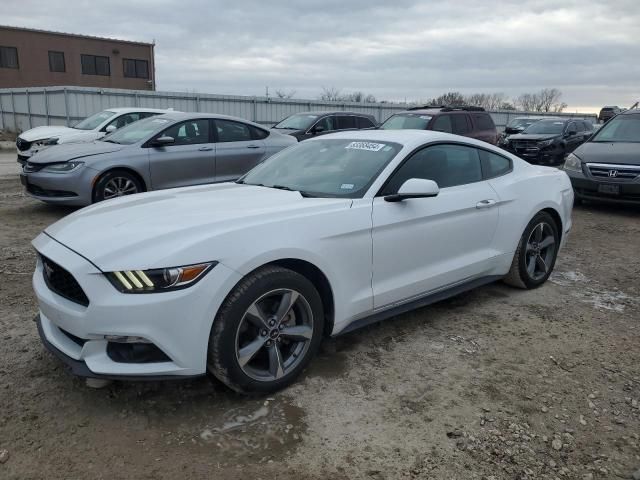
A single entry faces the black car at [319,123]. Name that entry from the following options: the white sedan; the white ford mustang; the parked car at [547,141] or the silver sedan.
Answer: the parked car

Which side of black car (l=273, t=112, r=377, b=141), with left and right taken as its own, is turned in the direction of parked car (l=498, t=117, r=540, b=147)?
back

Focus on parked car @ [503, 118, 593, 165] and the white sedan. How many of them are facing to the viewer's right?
0

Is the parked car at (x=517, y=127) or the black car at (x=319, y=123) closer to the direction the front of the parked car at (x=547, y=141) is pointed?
the black car

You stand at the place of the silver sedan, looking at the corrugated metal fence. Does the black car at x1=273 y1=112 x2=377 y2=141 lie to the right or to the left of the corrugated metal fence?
right

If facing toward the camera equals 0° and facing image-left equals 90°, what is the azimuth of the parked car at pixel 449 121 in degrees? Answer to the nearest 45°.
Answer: approximately 45°

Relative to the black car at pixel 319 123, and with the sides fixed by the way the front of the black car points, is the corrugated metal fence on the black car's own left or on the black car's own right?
on the black car's own right
